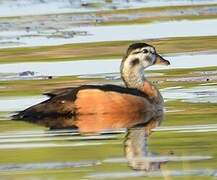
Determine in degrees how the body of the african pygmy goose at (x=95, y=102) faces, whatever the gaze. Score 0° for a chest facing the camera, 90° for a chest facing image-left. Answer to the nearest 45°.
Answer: approximately 270°
